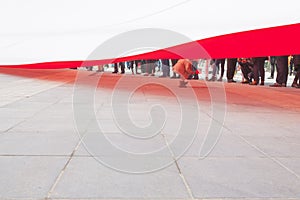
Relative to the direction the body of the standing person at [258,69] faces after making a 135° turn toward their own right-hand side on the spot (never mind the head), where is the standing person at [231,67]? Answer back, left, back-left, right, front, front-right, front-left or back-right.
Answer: front-left

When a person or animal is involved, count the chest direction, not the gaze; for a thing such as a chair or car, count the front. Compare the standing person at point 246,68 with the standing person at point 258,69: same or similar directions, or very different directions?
same or similar directions

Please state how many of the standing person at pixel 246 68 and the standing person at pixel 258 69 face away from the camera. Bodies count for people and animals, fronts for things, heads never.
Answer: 0

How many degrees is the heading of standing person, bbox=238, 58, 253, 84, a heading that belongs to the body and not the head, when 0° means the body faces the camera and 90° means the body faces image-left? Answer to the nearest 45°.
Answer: approximately 45°

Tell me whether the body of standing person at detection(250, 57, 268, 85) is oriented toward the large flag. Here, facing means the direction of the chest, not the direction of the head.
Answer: yes

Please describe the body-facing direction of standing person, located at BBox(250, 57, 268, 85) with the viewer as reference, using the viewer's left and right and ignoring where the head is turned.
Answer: facing the viewer and to the left of the viewer

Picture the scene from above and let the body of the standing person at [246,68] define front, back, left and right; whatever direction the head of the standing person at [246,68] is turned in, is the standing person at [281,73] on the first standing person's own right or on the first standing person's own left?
on the first standing person's own left
